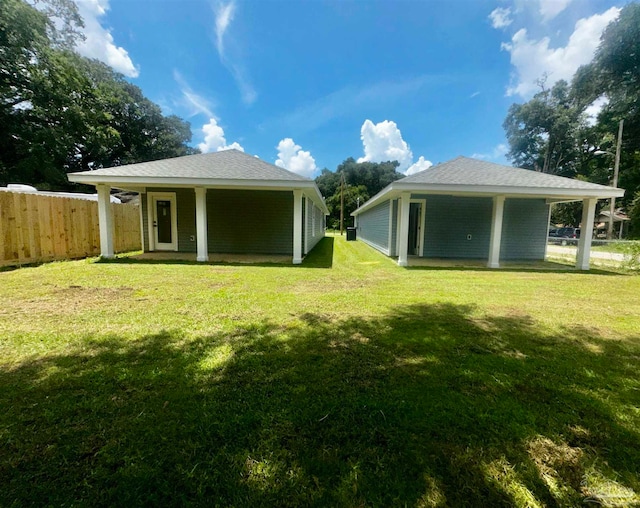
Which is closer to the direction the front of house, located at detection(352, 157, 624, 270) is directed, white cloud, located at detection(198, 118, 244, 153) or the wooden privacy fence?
the wooden privacy fence

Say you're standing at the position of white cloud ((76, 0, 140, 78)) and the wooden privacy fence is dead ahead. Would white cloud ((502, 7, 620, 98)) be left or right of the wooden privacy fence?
left

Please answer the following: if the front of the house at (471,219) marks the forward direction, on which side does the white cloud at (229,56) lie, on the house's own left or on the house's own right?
on the house's own right

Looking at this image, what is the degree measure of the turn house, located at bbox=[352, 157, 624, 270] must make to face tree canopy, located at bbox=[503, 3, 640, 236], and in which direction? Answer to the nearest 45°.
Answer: approximately 180°

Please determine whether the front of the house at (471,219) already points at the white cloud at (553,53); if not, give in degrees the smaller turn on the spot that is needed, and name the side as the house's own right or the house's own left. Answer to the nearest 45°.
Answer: approximately 180°

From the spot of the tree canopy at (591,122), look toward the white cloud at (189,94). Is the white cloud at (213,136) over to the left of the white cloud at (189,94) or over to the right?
right

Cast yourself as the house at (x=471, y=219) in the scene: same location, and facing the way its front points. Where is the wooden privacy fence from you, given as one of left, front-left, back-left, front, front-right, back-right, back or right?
front-right

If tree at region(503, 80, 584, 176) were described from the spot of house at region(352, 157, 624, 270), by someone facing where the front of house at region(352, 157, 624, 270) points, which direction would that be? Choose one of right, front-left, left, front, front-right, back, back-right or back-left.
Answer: back

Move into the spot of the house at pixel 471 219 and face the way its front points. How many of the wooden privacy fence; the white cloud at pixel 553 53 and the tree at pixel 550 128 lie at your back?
2

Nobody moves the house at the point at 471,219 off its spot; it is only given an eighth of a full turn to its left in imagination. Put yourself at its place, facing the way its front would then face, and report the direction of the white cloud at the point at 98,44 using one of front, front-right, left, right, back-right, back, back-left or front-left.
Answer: back-right

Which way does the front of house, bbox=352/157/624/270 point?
toward the camera
